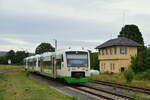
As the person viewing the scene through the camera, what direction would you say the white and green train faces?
facing the viewer and to the right of the viewer

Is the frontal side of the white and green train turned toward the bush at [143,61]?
no
